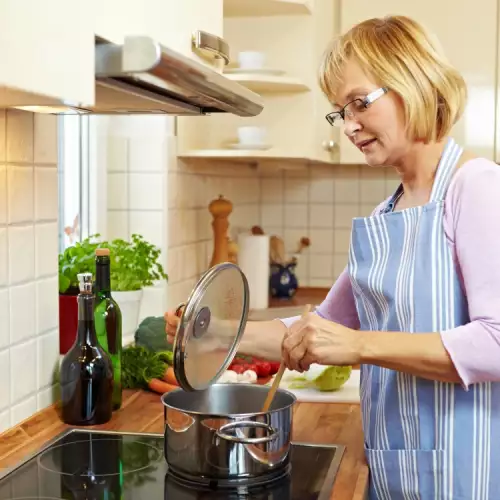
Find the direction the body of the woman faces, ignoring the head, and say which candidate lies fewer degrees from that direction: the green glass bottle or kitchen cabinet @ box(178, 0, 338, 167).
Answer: the green glass bottle

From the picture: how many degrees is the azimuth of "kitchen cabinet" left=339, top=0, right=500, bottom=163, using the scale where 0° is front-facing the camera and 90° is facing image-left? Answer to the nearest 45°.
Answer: approximately 0°

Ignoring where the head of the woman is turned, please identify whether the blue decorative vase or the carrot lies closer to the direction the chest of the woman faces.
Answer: the carrot

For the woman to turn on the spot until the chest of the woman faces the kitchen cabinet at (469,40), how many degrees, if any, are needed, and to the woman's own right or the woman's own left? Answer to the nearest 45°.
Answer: approximately 135° to the woman's own right

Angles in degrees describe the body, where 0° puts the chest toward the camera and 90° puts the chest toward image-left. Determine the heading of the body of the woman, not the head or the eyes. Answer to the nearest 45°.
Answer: approximately 45°

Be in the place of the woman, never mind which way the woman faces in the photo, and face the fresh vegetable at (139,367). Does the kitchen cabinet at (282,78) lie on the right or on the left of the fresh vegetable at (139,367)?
right

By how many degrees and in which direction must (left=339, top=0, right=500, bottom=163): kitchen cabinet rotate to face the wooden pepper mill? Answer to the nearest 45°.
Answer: approximately 45° to its right

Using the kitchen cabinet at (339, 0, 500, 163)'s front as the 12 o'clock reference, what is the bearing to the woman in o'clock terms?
The woman is roughly at 12 o'clock from the kitchen cabinet.

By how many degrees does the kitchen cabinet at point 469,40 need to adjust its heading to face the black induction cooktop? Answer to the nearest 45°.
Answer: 0° — it already faces it
